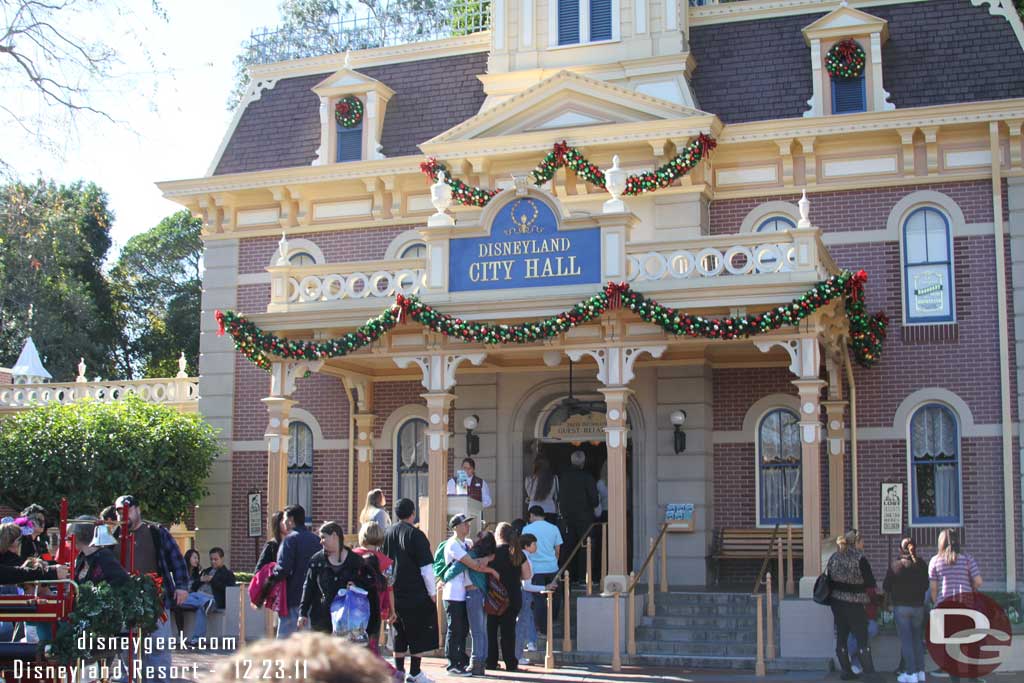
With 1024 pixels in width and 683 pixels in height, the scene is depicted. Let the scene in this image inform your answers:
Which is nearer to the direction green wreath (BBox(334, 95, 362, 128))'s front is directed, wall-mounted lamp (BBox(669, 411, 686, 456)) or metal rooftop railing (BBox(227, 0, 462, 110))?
the wall-mounted lamp

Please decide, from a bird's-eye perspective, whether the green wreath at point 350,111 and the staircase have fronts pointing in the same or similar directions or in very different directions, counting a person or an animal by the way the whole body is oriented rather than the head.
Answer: same or similar directions

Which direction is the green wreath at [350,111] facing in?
toward the camera

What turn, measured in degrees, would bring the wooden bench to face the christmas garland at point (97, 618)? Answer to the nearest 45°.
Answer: approximately 45° to its right

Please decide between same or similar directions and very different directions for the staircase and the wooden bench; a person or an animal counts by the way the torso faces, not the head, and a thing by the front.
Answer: same or similar directions

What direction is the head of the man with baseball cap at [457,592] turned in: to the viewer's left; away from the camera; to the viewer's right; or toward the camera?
to the viewer's right

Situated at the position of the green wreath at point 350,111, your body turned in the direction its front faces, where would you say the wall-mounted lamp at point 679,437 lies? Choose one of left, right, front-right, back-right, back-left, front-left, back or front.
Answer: front-left

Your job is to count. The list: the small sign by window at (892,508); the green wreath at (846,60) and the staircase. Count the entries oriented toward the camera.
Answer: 3

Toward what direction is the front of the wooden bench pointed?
toward the camera

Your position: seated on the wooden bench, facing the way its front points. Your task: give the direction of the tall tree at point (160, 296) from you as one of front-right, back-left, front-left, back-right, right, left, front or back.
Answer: back-right

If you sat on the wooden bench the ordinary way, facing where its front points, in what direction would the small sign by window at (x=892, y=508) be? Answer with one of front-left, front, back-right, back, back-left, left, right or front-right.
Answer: front-left
